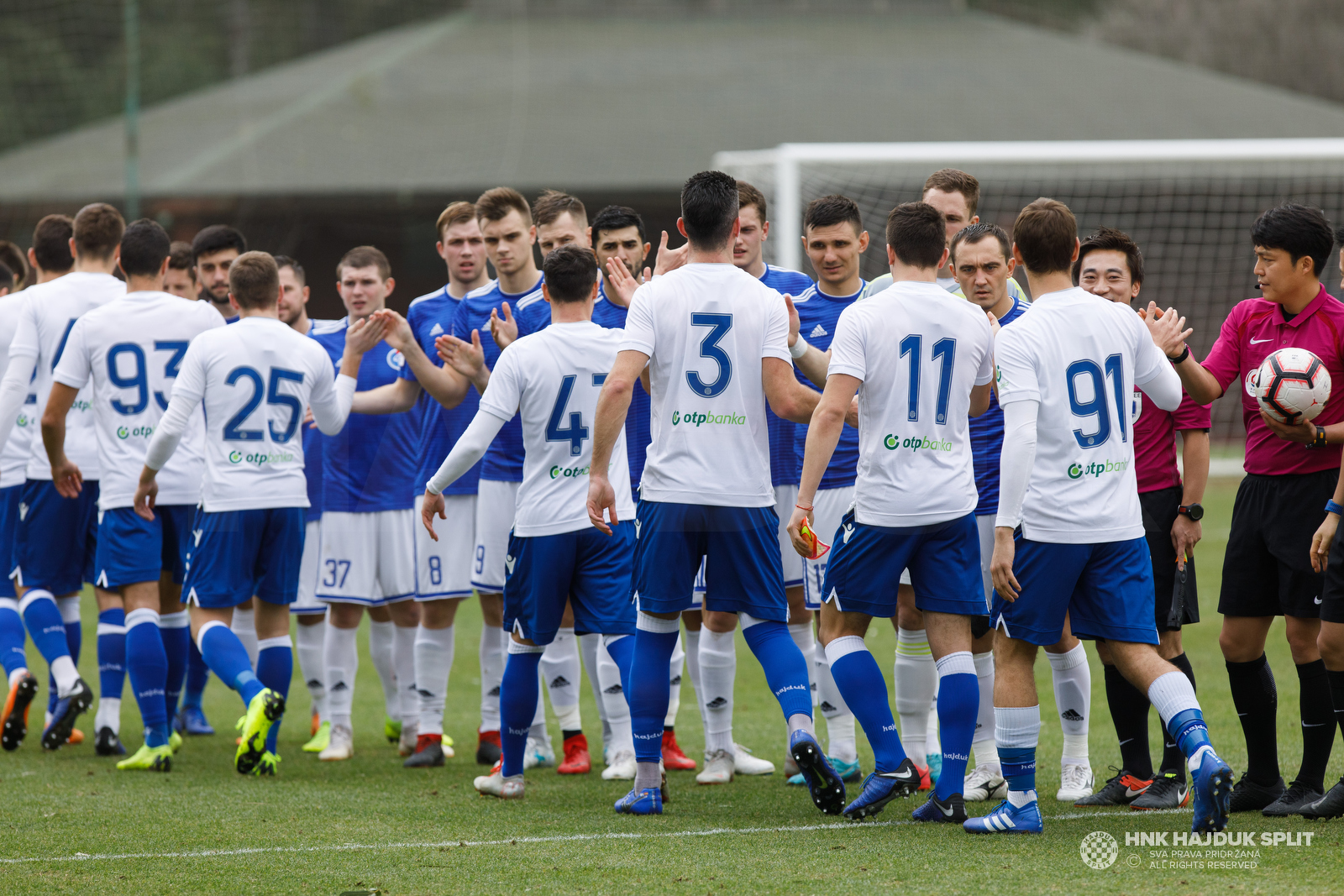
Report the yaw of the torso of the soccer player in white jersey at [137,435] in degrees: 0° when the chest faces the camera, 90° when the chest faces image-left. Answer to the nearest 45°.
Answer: approximately 180°

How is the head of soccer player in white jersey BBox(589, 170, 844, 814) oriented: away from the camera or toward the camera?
away from the camera

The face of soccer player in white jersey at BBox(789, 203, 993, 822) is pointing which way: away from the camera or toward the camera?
away from the camera

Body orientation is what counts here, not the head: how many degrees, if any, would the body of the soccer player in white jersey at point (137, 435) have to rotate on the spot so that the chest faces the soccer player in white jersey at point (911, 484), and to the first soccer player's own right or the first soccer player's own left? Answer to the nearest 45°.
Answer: approximately 135° to the first soccer player's own right

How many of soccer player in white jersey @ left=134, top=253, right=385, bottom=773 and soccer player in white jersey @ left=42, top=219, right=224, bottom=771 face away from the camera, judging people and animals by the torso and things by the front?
2

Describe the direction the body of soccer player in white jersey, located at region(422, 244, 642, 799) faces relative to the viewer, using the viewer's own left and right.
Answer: facing away from the viewer and to the left of the viewer

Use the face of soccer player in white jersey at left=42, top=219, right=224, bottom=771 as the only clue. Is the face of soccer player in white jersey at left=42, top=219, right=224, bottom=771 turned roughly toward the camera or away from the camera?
away from the camera

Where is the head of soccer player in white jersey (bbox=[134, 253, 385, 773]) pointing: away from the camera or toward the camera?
away from the camera

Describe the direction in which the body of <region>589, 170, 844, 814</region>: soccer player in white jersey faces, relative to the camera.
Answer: away from the camera

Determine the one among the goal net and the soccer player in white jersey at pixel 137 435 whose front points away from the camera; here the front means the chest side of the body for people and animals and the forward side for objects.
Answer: the soccer player in white jersey

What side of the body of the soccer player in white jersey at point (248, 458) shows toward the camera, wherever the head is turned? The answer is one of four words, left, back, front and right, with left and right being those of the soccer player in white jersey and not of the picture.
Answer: back

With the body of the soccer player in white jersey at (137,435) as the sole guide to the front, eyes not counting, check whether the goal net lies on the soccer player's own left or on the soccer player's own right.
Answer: on the soccer player's own right
